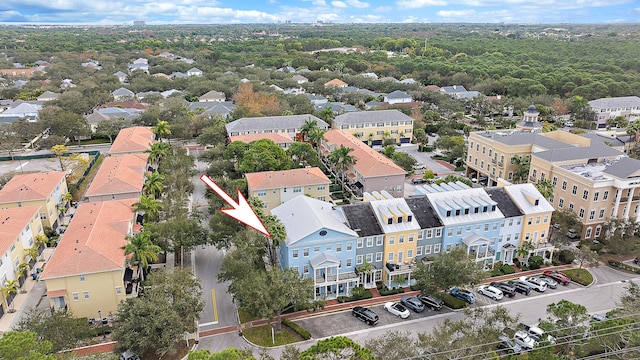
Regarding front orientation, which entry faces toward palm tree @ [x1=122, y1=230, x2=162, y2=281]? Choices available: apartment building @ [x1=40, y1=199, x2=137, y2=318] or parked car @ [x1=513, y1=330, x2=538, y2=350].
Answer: the apartment building

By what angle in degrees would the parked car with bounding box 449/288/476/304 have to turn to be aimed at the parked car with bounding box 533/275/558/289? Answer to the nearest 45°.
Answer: approximately 90° to its right

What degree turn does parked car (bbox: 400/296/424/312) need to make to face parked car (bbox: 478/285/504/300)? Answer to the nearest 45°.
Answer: approximately 90° to its right

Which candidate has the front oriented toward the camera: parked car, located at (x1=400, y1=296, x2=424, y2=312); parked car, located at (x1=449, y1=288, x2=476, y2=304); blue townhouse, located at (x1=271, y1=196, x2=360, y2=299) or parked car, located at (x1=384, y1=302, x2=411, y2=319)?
the blue townhouse

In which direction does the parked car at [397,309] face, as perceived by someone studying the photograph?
facing away from the viewer and to the left of the viewer

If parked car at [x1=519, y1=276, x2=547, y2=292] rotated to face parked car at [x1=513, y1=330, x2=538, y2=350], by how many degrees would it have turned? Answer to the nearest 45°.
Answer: approximately 135° to its left

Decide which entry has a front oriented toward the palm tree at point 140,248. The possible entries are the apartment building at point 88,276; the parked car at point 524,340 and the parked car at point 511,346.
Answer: the apartment building

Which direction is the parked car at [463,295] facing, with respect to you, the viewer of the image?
facing away from the viewer and to the left of the viewer

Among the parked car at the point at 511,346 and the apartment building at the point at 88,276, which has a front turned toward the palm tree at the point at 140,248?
the apartment building

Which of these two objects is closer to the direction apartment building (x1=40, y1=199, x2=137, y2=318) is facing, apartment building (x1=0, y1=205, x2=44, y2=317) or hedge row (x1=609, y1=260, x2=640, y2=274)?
the hedge row

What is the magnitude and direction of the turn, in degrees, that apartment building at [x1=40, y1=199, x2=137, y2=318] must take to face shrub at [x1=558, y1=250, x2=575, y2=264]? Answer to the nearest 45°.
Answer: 0° — it already faces it

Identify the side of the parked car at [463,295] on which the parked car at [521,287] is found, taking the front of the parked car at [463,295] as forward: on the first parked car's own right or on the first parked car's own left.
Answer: on the first parked car's own right
